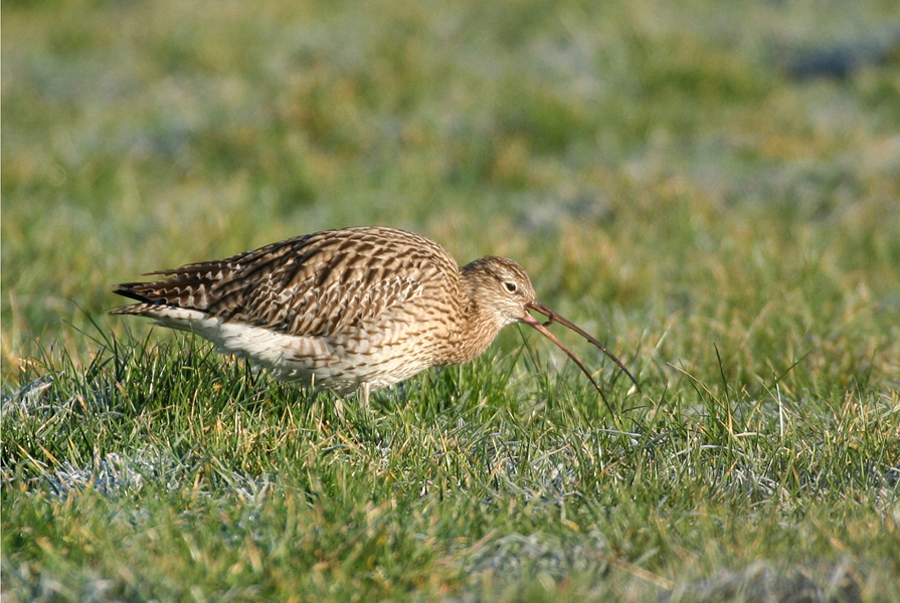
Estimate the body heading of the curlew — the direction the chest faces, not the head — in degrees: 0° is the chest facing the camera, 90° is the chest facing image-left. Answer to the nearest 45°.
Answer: approximately 270°
